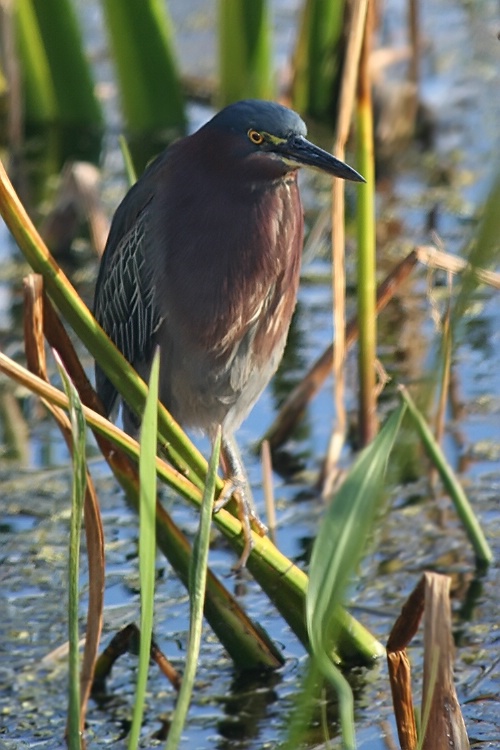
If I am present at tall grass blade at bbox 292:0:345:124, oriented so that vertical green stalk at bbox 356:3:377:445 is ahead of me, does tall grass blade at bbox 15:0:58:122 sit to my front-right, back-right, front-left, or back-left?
back-right

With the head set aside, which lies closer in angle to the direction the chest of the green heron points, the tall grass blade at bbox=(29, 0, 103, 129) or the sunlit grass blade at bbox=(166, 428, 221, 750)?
the sunlit grass blade

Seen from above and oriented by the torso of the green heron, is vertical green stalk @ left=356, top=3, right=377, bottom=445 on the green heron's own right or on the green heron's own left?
on the green heron's own left

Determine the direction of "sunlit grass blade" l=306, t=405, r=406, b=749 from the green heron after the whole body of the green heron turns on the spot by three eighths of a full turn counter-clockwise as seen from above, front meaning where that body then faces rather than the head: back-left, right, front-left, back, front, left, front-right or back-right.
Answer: back

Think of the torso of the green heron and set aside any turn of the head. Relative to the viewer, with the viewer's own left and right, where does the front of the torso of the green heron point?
facing the viewer and to the right of the viewer

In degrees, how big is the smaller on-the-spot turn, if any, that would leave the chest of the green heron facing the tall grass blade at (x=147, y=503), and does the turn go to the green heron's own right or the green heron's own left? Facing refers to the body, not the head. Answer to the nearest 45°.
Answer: approximately 45° to the green heron's own right

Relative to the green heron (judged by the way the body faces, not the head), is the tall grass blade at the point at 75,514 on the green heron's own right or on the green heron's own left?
on the green heron's own right

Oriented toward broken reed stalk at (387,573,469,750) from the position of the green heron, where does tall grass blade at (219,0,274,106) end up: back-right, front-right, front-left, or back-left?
back-left

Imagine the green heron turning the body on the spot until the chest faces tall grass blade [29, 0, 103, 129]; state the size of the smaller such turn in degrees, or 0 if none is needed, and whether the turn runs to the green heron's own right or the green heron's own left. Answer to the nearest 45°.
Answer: approximately 135° to the green heron's own left

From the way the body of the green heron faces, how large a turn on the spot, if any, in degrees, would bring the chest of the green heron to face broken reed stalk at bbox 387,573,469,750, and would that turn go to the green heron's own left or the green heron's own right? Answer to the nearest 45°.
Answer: approximately 45° to the green heron's own right
